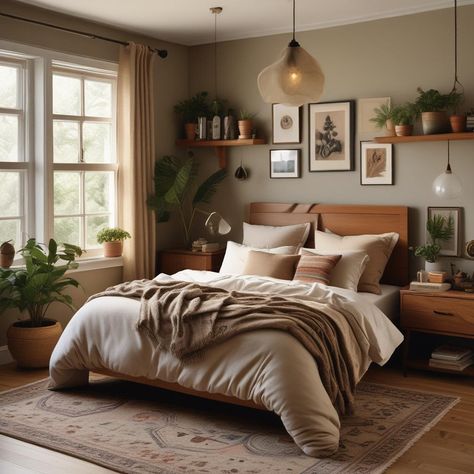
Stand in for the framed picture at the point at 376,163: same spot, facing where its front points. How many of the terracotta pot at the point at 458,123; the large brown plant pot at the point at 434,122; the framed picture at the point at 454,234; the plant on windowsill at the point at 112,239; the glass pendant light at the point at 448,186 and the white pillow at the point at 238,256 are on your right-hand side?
2

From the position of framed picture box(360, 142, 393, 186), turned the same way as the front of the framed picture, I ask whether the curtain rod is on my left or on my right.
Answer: on my right

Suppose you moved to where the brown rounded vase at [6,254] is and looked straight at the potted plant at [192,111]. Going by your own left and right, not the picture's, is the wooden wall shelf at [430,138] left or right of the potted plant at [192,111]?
right

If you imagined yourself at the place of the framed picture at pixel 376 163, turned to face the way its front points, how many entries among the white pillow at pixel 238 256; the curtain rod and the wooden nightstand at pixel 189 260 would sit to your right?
3

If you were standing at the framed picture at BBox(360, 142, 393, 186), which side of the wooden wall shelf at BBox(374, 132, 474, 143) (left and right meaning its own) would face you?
right

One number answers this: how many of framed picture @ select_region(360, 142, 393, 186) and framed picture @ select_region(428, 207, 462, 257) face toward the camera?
2

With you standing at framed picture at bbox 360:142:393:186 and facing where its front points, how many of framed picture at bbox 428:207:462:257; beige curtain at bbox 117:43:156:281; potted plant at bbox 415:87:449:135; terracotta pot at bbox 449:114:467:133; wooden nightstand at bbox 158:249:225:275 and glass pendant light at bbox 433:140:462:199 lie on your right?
2

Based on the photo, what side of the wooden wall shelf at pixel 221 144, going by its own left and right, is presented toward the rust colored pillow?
left

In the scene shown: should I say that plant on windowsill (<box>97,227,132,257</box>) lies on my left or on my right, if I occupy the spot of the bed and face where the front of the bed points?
on my right
